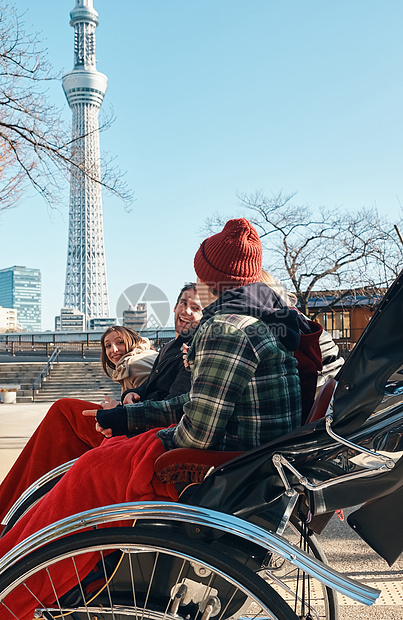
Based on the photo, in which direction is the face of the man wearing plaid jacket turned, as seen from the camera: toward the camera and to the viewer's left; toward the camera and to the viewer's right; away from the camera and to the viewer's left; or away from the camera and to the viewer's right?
away from the camera and to the viewer's left

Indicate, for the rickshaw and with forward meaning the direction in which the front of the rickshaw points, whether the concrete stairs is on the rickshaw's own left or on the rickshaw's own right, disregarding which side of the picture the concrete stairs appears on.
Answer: on the rickshaw's own right

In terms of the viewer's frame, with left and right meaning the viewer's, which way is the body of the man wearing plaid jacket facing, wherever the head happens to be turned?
facing away from the viewer and to the left of the viewer

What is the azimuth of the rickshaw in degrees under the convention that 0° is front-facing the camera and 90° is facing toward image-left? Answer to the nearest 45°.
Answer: approximately 90°

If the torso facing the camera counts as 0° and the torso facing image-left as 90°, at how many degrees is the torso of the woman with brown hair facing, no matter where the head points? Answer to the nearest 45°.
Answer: approximately 45°

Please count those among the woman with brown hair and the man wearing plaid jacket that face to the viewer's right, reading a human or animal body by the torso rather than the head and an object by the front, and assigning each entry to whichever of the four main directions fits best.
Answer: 0
